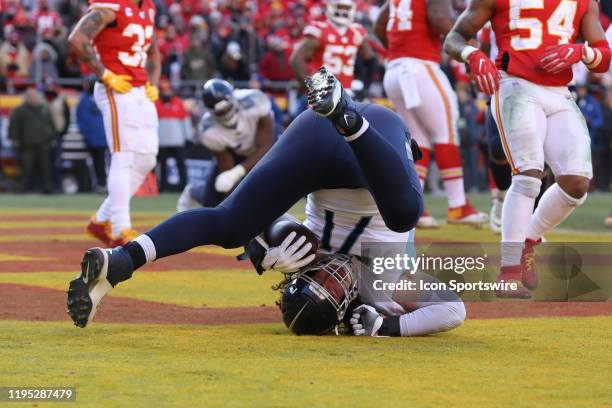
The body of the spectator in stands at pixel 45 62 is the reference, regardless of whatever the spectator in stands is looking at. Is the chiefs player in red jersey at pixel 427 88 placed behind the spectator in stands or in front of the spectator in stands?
in front

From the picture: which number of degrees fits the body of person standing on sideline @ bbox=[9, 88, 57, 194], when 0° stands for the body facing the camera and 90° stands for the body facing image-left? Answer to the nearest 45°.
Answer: approximately 0°

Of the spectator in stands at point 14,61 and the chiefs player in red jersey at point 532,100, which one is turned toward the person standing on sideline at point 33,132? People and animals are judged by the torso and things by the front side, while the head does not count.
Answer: the spectator in stands at point 14,61

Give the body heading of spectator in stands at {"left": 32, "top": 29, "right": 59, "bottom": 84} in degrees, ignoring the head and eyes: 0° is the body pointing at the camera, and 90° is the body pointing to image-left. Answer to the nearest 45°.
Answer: approximately 0°

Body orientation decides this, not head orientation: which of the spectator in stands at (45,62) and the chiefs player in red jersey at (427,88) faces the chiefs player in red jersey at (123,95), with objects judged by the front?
the spectator in stands

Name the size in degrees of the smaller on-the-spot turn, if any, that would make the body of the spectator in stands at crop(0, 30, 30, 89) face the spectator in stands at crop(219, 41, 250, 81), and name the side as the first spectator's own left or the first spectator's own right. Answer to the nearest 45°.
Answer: approximately 90° to the first spectator's own left

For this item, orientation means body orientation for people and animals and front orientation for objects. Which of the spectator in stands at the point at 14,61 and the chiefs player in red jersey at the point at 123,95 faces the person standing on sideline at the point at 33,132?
the spectator in stands at the point at 14,61

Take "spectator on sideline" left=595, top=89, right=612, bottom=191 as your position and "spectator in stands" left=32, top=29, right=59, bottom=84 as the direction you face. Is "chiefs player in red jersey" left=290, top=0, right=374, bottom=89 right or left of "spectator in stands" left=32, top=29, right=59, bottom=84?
left

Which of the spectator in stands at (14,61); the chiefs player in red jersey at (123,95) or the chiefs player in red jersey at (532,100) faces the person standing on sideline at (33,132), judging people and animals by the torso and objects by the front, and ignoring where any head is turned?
the spectator in stands at (14,61)
